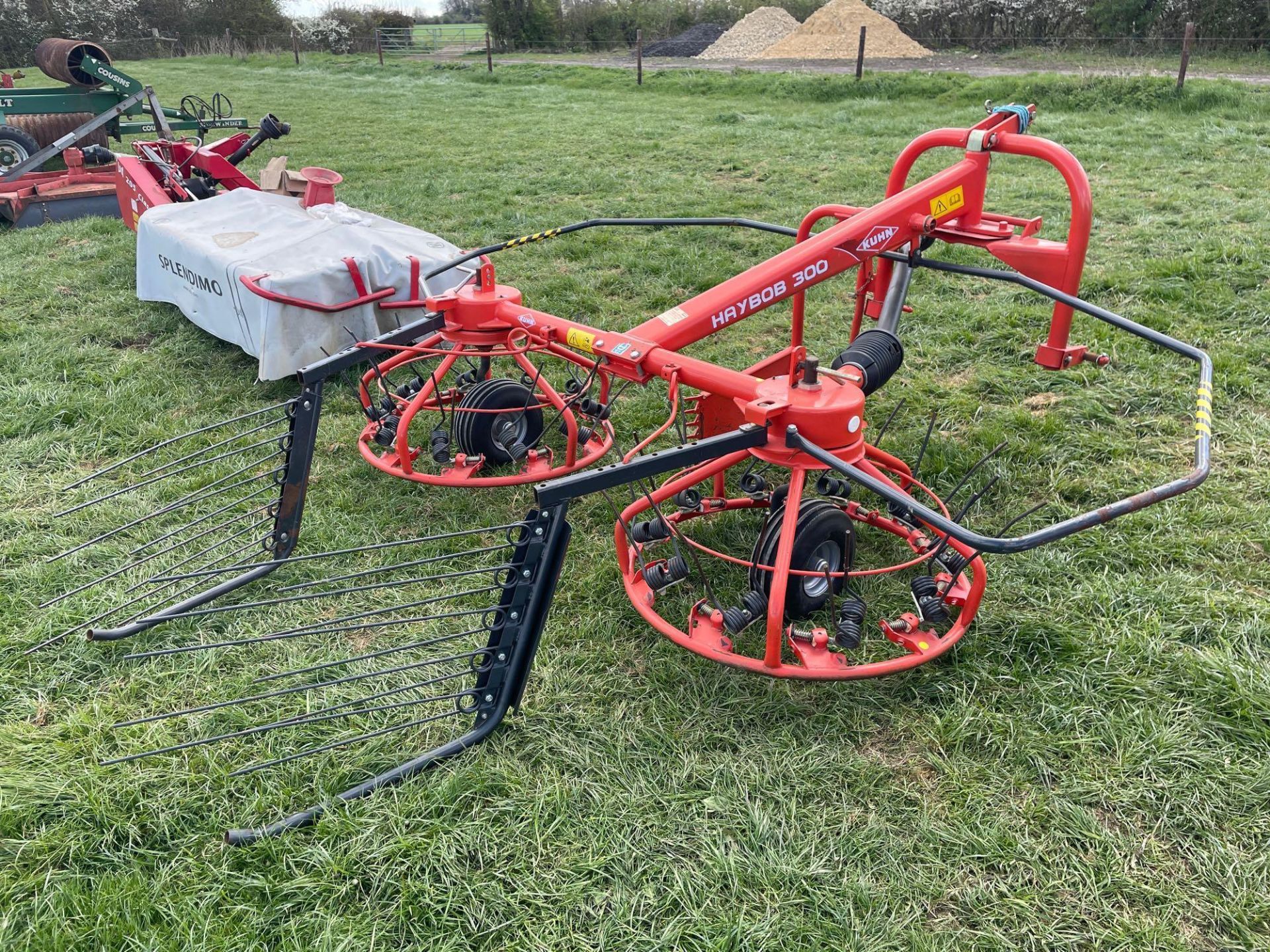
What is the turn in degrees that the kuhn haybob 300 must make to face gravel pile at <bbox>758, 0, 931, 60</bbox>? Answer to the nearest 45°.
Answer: approximately 45° to its left

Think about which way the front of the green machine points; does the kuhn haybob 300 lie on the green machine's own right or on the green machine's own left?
on the green machine's own right

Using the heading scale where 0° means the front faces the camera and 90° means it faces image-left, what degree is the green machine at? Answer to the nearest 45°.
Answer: approximately 270°

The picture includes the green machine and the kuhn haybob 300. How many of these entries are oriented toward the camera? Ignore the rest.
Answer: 0

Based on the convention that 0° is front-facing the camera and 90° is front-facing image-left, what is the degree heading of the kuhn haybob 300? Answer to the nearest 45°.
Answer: approximately 225°

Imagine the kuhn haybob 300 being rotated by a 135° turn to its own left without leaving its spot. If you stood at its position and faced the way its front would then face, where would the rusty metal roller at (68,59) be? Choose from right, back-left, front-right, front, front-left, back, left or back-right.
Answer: front-right

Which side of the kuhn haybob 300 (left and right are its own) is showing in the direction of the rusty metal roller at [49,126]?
left

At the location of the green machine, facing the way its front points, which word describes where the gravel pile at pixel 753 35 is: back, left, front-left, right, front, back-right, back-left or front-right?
front-left
